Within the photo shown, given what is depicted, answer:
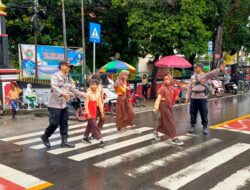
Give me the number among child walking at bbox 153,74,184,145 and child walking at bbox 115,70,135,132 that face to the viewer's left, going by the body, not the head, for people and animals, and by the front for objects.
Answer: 0

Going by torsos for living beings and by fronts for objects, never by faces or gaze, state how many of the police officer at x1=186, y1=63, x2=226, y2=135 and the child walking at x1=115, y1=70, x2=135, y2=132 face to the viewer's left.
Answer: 0

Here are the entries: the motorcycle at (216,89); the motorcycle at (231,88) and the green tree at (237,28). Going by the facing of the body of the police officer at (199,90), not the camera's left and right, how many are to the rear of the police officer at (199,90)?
3

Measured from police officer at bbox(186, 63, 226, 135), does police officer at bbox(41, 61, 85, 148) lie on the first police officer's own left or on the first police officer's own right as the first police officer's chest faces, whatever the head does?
on the first police officer's own right

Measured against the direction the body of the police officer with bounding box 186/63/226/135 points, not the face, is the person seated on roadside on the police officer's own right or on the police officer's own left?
on the police officer's own right

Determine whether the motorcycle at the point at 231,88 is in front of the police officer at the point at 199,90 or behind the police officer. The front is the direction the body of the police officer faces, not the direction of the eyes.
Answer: behind

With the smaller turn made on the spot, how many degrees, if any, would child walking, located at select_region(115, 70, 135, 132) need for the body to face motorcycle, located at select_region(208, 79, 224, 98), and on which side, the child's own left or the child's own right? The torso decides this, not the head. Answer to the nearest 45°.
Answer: approximately 90° to the child's own left

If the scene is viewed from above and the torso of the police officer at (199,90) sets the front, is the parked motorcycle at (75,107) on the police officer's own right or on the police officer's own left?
on the police officer's own right

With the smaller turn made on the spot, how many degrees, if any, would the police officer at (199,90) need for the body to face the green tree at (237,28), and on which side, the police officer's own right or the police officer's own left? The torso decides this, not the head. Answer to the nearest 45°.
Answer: approximately 180°
